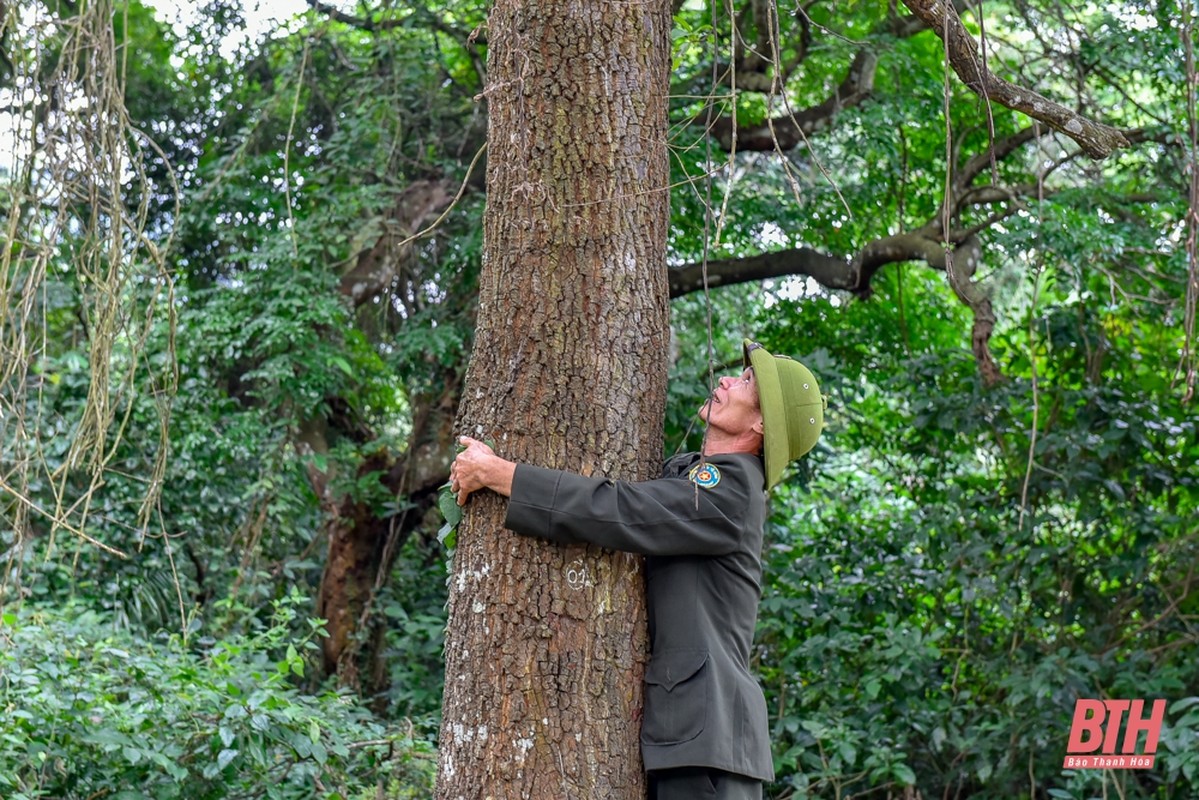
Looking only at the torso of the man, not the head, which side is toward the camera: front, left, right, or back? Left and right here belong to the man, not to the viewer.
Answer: left
